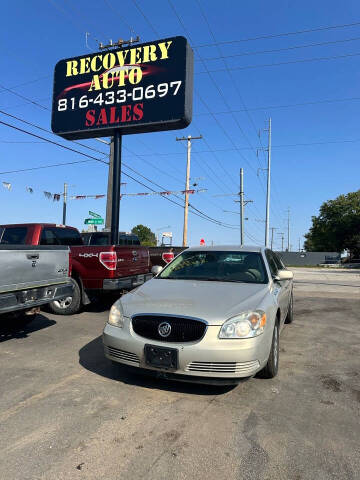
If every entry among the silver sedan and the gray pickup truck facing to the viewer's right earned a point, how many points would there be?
0

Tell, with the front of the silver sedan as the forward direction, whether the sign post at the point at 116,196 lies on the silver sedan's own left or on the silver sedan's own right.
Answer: on the silver sedan's own right

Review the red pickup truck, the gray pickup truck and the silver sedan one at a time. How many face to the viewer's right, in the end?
0

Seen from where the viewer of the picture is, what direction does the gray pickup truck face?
facing away from the viewer and to the left of the viewer

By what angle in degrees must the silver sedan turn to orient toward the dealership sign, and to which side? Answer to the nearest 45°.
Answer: approximately 135° to its right

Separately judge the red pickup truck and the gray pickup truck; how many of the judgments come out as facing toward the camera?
0

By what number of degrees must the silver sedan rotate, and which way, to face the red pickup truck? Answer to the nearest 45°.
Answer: approximately 90° to its right

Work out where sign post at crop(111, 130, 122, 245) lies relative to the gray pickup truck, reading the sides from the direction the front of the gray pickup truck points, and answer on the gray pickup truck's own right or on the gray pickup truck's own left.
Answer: on the gray pickup truck's own right

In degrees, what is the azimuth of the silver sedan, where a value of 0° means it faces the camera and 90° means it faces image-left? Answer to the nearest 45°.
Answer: approximately 45°

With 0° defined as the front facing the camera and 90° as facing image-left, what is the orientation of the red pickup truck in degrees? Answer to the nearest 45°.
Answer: approximately 135°

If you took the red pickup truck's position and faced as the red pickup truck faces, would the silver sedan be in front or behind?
behind

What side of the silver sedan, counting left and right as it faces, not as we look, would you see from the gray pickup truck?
right
